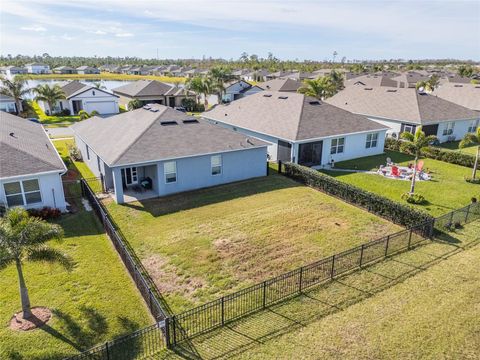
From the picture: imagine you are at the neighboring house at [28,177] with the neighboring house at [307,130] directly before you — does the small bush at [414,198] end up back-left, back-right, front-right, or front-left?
front-right

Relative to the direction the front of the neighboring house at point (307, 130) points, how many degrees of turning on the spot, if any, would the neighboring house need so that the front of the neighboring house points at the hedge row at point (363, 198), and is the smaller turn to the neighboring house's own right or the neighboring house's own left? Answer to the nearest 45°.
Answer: approximately 135° to the neighboring house's own left

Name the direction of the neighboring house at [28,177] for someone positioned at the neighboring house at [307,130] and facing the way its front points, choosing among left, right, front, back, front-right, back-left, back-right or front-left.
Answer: left

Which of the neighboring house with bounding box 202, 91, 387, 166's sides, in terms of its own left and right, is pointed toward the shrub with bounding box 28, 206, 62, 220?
left

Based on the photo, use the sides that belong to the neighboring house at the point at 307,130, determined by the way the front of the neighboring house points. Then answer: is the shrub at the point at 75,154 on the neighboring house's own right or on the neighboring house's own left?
on the neighboring house's own left

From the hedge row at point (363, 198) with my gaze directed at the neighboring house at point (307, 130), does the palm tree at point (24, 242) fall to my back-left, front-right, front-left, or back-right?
back-left

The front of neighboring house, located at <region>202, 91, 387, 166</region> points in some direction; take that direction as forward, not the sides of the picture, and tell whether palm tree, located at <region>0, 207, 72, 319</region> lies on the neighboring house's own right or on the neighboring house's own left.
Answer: on the neighboring house's own left

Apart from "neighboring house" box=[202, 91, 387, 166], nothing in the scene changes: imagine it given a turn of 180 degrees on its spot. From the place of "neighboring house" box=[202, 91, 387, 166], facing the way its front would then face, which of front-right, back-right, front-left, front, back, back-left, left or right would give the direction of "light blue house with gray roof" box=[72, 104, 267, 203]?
right

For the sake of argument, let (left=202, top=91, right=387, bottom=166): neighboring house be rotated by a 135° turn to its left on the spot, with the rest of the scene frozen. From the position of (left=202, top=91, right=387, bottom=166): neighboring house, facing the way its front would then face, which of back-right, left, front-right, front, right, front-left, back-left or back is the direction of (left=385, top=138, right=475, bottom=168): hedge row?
left

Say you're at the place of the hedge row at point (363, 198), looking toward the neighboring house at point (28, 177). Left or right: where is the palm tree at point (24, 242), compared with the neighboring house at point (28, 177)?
left

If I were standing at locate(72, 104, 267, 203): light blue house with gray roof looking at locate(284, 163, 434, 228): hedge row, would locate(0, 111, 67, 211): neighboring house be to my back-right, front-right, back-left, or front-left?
back-right

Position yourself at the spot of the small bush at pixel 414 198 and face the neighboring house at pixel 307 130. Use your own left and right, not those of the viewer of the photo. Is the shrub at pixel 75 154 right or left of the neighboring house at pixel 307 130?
left

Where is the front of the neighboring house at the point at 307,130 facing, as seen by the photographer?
facing away from the viewer and to the left of the viewer

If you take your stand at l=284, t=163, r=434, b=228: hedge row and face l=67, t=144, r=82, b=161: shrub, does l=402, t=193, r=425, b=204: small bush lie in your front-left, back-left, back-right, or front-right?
back-right

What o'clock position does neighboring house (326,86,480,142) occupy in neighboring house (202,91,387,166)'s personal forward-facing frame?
neighboring house (326,86,480,142) is roughly at 3 o'clock from neighboring house (202,91,387,166).
